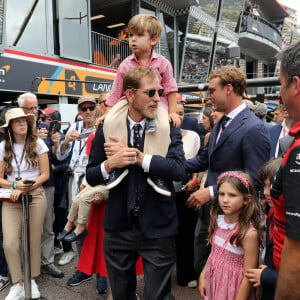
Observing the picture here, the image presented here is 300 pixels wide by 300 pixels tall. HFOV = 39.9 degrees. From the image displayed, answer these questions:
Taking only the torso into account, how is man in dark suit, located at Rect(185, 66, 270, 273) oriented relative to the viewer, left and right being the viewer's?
facing the viewer and to the left of the viewer

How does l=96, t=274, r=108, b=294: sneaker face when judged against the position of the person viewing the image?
facing the viewer

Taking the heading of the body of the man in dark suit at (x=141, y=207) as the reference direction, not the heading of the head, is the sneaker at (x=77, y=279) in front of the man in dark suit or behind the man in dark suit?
behind

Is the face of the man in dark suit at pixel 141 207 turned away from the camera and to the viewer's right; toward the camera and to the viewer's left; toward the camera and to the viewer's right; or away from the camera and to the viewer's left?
toward the camera and to the viewer's right

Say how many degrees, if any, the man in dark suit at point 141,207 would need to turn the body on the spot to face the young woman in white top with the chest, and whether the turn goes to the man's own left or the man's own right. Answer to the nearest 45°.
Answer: approximately 135° to the man's own right

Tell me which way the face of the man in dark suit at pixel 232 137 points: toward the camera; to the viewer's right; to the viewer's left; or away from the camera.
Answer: to the viewer's left

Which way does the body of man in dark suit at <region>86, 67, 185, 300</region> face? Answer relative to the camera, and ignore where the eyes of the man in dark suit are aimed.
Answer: toward the camera
